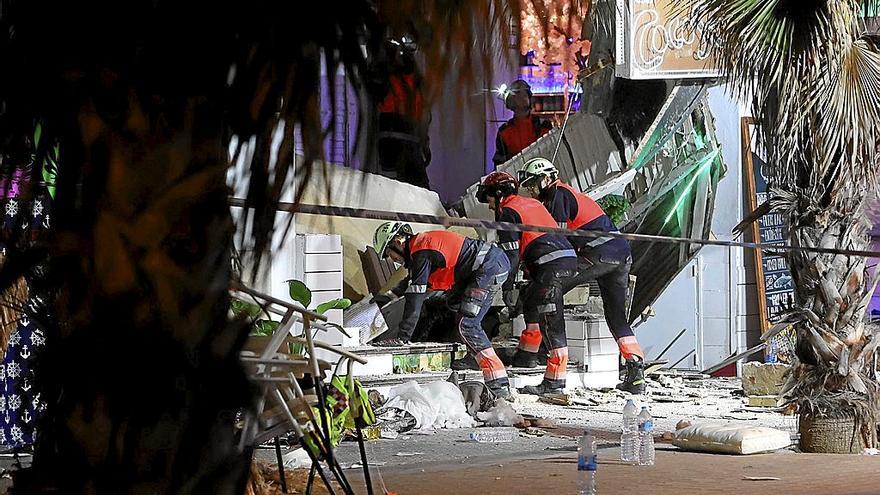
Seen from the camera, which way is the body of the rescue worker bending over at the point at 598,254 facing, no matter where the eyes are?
to the viewer's left

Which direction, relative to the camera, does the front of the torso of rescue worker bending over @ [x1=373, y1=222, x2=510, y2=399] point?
to the viewer's left

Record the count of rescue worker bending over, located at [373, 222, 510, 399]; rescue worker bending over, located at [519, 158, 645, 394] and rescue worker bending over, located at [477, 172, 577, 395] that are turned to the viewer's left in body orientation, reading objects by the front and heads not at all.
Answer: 3

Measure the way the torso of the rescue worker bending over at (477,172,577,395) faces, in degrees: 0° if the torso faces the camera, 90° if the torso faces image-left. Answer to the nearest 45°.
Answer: approximately 90°

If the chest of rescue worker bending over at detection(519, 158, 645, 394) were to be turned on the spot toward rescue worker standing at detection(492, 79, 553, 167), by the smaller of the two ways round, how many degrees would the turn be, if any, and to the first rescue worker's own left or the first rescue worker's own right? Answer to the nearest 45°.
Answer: approximately 90° to the first rescue worker's own right

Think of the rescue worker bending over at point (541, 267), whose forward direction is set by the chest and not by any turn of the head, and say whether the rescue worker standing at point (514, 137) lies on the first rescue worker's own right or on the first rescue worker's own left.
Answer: on the first rescue worker's own right

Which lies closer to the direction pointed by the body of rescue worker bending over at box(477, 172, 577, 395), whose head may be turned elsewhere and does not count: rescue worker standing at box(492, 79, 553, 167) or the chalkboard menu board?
the rescue worker standing
